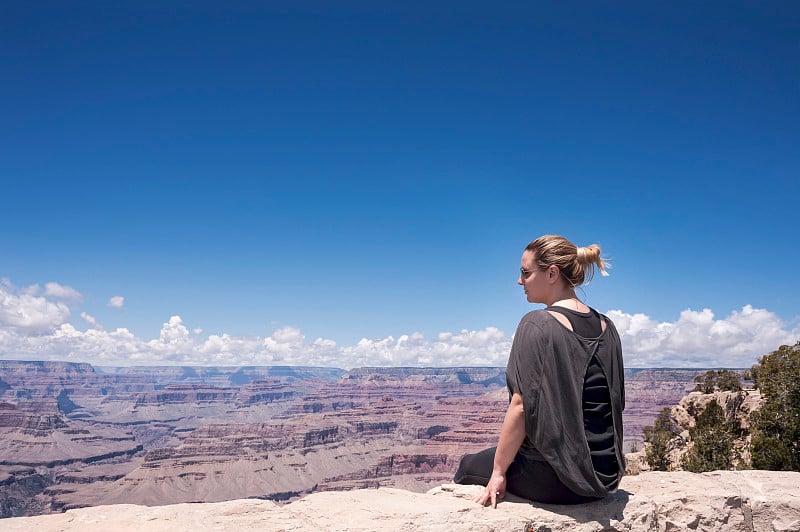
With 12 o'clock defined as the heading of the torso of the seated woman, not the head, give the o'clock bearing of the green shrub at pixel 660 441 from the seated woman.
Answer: The green shrub is roughly at 2 o'clock from the seated woman.

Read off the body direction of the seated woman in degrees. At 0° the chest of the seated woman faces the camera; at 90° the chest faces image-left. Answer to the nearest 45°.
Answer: approximately 135°

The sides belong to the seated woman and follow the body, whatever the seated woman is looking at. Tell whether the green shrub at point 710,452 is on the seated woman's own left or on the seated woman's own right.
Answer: on the seated woman's own right

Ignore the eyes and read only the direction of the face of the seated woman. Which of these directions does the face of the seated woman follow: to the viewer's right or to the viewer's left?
to the viewer's left

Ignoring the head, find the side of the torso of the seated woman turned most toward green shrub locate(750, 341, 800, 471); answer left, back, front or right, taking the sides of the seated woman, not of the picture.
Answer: right
